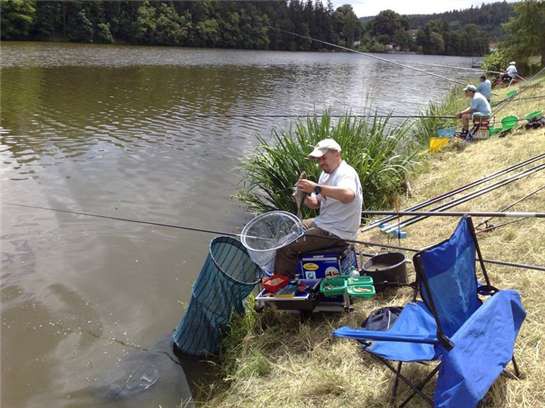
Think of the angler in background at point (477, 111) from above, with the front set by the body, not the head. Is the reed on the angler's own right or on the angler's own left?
on the angler's own left

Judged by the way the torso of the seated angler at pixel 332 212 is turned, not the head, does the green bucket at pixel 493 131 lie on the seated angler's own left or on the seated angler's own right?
on the seated angler's own right

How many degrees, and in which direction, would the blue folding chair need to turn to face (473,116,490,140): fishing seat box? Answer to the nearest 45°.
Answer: approximately 45° to its right

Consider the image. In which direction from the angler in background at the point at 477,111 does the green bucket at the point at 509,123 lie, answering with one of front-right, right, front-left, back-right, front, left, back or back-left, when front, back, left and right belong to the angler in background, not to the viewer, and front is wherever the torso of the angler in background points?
back

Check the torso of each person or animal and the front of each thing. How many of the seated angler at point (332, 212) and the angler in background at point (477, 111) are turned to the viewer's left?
2

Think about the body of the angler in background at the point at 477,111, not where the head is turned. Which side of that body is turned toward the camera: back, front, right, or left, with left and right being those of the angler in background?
left

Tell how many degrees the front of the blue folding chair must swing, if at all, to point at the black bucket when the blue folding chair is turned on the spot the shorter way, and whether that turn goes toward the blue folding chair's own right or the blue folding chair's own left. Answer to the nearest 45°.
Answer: approximately 45° to the blue folding chair's own right

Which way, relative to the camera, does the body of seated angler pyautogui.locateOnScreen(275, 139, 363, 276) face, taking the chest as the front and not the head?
to the viewer's left

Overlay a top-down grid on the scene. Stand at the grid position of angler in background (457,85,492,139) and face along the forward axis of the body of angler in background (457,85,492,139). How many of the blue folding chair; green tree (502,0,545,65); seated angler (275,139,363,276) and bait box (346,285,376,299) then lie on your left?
3

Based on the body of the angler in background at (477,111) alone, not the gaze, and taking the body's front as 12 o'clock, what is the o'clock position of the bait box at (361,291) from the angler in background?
The bait box is roughly at 9 o'clock from the angler in background.
